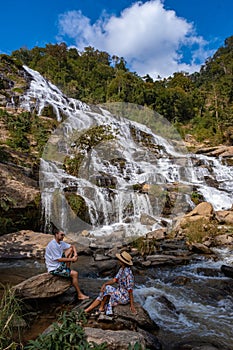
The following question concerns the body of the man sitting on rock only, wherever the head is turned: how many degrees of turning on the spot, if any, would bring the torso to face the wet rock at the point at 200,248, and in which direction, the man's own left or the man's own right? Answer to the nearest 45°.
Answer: approximately 45° to the man's own left

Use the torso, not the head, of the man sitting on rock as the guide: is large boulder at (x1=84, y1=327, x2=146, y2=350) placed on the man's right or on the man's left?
on the man's right

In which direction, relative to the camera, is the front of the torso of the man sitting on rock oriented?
to the viewer's right

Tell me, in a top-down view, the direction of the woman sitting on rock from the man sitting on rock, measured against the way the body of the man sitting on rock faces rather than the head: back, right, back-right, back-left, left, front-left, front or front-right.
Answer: front-right

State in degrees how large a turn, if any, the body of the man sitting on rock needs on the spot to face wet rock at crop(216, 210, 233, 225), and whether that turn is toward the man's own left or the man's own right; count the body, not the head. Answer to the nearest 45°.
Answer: approximately 45° to the man's own left

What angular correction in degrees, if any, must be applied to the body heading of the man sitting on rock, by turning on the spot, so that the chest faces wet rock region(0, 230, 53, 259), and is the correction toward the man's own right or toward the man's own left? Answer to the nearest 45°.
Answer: approximately 90° to the man's own left

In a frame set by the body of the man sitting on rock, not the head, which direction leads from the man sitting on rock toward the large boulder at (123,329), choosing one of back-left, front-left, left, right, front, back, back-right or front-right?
front-right

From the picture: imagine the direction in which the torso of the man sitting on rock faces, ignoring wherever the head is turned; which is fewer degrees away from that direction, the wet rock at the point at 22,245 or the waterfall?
the waterfall

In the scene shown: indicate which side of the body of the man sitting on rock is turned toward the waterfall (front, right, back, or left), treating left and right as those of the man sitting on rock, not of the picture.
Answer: left
